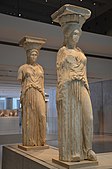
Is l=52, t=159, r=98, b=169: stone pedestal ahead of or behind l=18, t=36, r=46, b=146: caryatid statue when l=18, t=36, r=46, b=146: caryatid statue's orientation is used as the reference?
ahead

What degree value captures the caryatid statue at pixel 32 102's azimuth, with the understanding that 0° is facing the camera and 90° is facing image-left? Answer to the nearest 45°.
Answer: approximately 315°

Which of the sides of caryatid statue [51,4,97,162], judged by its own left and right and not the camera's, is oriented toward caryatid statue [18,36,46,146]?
back
